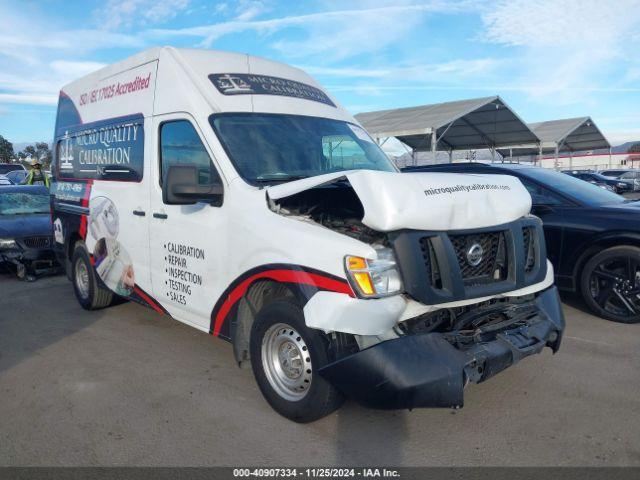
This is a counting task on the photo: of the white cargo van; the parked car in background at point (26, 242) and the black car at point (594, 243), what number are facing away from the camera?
0

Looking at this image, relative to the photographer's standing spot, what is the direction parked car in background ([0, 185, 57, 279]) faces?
facing the viewer

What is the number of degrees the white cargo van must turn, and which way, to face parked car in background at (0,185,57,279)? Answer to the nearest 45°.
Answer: approximately 180°

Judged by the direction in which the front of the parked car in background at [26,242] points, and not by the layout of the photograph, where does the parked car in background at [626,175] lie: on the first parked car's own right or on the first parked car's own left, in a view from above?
on the first parked car's own left

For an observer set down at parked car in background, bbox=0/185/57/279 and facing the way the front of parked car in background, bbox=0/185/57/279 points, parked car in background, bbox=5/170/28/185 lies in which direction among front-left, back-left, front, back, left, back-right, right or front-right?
back

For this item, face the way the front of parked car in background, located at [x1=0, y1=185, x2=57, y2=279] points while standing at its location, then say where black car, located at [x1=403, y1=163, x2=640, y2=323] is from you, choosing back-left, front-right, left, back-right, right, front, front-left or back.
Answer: front-left

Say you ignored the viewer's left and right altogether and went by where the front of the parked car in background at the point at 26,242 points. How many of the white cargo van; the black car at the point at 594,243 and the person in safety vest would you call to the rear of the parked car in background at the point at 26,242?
1

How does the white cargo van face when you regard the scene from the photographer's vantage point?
facing the viewer and to the right of the viewer

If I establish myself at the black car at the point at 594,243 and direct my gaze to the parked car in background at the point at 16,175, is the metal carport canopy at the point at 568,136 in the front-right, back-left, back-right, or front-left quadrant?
front-right

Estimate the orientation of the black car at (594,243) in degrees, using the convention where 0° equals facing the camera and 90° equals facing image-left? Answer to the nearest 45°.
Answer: approximately 315°

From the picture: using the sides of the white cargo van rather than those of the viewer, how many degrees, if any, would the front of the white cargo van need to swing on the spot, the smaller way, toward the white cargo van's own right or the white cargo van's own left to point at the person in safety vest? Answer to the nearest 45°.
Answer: approximately 180°

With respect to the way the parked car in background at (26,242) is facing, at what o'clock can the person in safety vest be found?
The person in safety vest is roughly at 6 o'clock from the parked car in background.

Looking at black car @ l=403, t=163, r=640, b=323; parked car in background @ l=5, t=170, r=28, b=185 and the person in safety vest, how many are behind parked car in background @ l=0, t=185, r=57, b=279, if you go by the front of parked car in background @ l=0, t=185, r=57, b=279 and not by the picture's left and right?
2

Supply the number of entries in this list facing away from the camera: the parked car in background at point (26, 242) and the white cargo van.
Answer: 0
